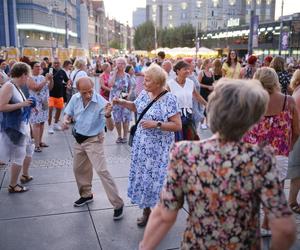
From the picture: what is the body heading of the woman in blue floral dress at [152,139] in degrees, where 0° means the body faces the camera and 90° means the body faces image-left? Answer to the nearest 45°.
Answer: approximately 45°

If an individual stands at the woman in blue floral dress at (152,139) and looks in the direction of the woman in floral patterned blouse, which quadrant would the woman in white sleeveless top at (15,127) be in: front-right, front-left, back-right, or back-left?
back-right

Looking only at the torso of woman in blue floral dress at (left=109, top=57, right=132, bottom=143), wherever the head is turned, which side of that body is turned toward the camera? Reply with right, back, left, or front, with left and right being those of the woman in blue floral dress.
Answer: front

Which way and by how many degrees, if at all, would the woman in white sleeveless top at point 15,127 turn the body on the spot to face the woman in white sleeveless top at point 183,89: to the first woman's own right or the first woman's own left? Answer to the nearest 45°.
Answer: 0° — they already face them

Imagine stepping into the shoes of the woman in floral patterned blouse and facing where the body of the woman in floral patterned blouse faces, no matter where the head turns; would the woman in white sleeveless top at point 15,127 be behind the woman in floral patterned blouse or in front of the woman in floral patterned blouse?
in front

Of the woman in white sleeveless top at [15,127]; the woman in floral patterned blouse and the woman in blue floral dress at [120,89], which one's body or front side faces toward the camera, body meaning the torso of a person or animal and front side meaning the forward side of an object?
the woman in blue floral dress

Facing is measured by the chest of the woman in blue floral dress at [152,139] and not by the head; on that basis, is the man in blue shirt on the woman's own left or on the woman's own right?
on the woman's own right

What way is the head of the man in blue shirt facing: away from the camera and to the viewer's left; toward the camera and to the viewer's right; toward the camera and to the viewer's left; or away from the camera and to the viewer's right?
toward the camera and to the viewer's right

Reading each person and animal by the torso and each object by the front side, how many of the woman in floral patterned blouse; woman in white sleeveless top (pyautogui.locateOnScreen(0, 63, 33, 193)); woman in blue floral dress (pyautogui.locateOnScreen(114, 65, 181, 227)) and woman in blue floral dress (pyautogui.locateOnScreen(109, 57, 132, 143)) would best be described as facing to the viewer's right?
1

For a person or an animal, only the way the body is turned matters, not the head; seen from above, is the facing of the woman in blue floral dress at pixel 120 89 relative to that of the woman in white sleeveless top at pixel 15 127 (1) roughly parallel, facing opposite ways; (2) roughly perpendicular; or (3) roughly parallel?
roughly perpendicular

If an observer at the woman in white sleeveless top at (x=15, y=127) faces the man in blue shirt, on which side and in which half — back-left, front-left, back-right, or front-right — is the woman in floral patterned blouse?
front-right

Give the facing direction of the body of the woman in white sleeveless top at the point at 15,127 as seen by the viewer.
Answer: to the viewer's right

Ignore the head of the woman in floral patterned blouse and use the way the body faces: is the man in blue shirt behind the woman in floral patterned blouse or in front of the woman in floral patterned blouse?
in front

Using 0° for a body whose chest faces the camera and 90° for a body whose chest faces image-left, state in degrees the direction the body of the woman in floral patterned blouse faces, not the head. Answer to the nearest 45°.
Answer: approximately 180°

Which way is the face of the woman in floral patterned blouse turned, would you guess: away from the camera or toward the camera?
away from the camera
